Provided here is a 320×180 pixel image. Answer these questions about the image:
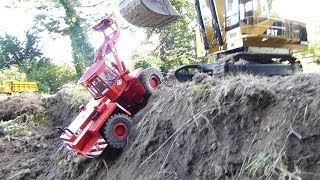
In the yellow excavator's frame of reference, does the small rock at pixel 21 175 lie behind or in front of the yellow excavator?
in front

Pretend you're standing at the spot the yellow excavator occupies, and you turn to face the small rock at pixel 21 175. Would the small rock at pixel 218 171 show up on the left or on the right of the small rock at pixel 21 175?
left

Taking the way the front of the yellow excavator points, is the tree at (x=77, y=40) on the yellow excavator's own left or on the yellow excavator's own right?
on the yellow excavator's own right

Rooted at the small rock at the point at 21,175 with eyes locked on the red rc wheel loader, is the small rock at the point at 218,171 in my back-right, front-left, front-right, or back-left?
front-right

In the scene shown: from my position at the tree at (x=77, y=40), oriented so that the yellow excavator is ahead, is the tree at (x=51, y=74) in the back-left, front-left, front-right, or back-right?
back-right

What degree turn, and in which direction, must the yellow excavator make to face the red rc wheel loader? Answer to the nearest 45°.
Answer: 0° — it already faces it

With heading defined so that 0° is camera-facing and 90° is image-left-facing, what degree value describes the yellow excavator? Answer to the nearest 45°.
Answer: approximately 45°

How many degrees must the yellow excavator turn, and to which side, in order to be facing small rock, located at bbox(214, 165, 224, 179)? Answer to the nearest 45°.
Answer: approximately 45° to its left
